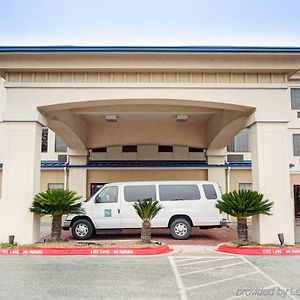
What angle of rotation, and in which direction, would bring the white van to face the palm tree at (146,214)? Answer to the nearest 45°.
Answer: approximately 90° to its left

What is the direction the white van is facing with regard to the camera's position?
facing to the left of the viewer

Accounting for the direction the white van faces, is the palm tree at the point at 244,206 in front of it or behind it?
behind

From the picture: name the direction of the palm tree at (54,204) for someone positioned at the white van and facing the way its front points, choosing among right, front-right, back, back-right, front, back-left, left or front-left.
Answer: front-left
